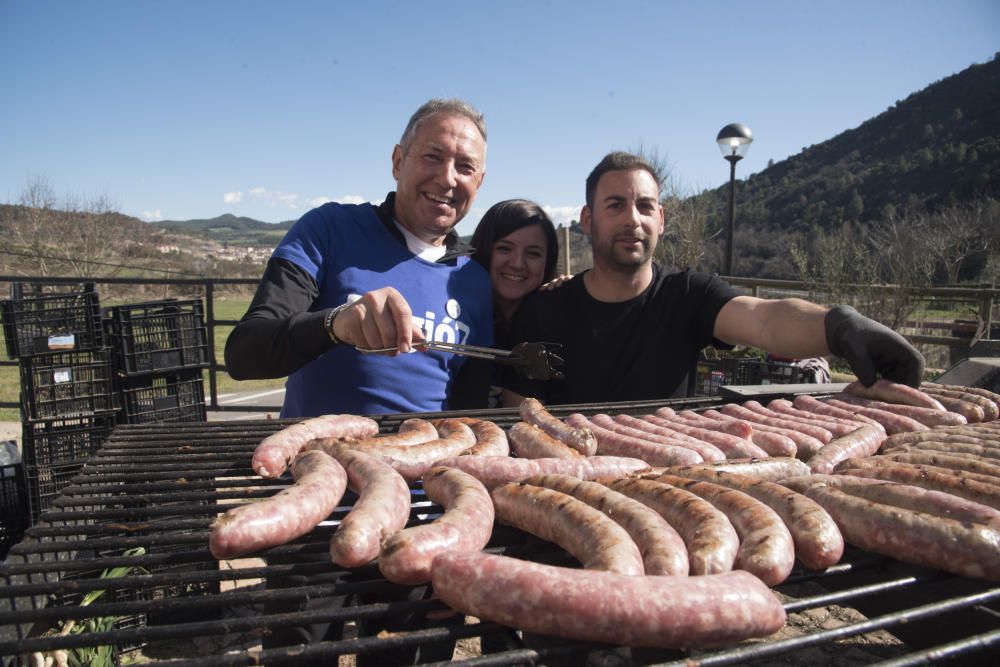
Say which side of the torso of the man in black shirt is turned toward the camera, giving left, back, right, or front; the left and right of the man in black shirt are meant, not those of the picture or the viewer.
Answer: front

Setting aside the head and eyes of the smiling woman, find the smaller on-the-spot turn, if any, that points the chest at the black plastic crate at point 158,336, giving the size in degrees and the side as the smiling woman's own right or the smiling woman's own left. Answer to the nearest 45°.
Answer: approximately 90° to the smiling woman's own right

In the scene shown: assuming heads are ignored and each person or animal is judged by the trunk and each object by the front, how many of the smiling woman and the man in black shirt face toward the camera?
2

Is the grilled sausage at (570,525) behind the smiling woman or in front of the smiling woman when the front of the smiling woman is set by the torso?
in front

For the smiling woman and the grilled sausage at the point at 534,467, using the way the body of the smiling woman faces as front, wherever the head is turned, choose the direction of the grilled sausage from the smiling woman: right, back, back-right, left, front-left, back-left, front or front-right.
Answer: front

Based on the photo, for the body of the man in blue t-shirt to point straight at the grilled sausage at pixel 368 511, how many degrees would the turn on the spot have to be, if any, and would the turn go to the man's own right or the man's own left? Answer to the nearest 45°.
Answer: approximately 45° to the man's own right

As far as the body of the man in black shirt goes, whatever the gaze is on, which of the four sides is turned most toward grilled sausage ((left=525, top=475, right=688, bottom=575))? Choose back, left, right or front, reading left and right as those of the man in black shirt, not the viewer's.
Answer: front

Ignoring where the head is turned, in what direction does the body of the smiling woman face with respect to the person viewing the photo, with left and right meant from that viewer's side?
facing the viewer

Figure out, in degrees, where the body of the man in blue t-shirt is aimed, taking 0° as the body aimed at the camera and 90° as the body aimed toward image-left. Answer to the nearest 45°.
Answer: approximately 315°

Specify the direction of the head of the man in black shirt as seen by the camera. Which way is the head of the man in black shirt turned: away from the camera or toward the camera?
toward the camera

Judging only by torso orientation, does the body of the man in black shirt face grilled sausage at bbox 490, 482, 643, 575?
yes

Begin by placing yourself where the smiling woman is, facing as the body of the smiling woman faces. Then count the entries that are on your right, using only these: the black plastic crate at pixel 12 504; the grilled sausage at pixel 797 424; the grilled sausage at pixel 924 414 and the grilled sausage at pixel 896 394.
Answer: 1

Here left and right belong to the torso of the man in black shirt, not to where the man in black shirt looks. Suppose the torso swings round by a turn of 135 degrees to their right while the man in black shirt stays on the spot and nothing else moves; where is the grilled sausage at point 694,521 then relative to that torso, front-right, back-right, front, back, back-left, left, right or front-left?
back-left
